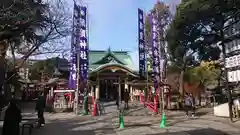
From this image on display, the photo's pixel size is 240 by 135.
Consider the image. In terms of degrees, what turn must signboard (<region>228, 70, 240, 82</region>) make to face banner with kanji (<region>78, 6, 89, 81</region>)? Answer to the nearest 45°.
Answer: approximately 90° to its right

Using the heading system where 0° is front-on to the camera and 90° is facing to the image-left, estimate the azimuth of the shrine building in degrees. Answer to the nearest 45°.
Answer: approximately 0°

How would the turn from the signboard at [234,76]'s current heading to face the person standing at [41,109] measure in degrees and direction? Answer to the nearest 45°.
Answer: approximately 45° to its right

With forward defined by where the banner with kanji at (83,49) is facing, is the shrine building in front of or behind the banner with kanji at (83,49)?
behind

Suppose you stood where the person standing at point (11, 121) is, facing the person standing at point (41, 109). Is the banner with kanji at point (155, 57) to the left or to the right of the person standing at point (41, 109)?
right

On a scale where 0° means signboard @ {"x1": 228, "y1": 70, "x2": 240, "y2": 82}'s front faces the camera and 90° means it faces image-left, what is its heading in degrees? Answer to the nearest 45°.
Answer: approximately 0°

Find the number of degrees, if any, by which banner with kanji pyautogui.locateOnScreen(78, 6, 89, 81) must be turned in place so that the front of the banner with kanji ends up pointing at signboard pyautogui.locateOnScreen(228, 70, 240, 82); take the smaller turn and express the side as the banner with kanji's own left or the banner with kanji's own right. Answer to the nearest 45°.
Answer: approximately 45° to the banner with kanji's own left

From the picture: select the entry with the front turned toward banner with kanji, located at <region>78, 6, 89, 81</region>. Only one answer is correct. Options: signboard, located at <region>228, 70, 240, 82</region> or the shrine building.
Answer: the shrine building

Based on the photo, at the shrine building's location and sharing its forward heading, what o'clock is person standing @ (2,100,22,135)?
The person standing is roughly at 12 o'clock from the shrine building.
